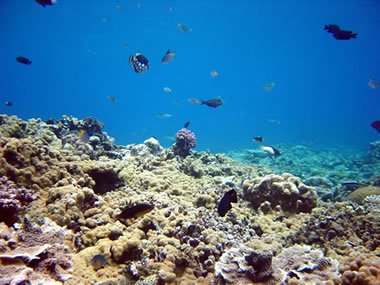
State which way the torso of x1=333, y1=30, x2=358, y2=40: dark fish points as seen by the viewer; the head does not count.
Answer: to the viewer's left

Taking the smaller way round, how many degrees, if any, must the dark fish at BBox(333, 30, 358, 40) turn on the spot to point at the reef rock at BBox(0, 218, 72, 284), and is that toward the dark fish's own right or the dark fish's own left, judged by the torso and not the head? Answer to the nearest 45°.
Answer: approximately 45° to the dark fish's own left

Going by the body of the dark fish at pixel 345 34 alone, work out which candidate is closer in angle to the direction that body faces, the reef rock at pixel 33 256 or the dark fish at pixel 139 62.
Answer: the dark fish

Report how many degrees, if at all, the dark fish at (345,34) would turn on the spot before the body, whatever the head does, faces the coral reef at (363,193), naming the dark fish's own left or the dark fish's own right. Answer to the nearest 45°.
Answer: approximately 90° to the dark fish's own right
